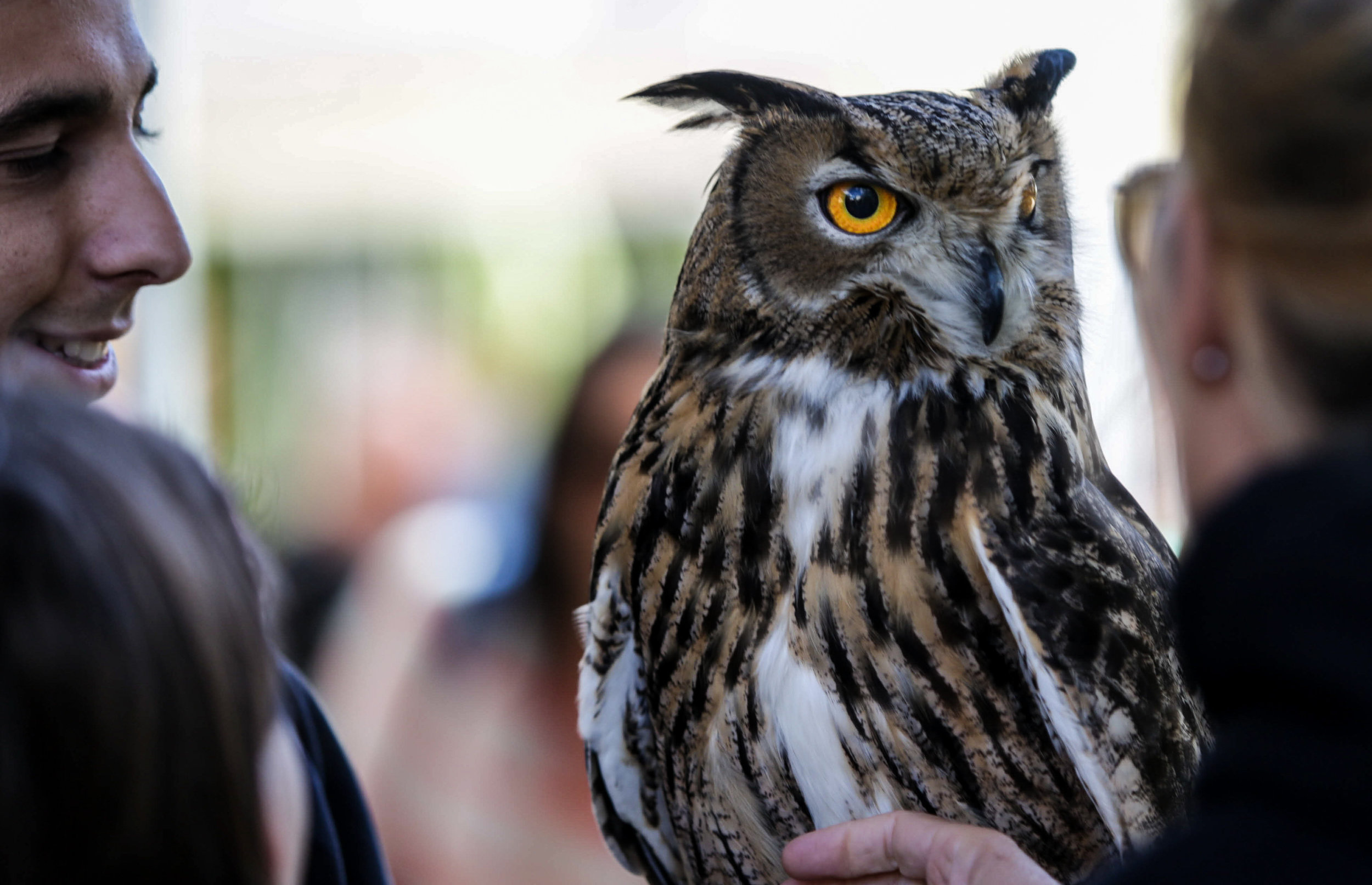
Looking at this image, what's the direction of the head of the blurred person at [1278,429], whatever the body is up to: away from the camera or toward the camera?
away from the camera

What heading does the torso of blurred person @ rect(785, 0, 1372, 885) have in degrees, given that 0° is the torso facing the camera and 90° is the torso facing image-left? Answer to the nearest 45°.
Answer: approximately 135°
